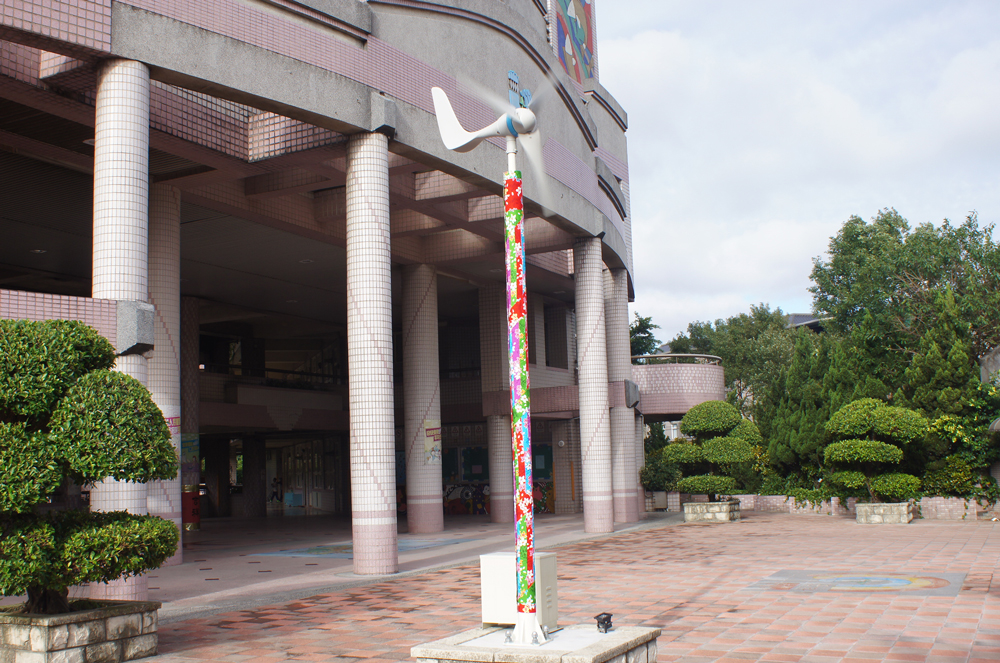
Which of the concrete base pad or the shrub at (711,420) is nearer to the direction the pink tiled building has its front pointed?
the concrete base pad

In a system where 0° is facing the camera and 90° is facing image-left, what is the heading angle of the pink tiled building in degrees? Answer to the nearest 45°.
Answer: approximately 315°

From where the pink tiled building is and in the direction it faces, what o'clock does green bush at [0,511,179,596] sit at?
The green bush is roughly at 2 o'clock from the pink tiled building.

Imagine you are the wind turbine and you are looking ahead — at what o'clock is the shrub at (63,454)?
The shrub is roughly at 5 o'clock from the wind turbine.

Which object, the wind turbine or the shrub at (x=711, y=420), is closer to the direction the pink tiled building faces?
the wind turbine

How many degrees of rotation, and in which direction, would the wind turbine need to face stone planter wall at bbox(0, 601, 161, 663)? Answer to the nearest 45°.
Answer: approximately 135° to its right

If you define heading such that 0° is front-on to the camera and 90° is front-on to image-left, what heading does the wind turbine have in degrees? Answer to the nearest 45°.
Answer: approximately 315°

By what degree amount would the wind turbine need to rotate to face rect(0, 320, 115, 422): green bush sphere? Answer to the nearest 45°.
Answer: approximately 135° to its right

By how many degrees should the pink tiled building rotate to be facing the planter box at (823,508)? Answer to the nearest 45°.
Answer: approximately 90° to its left
